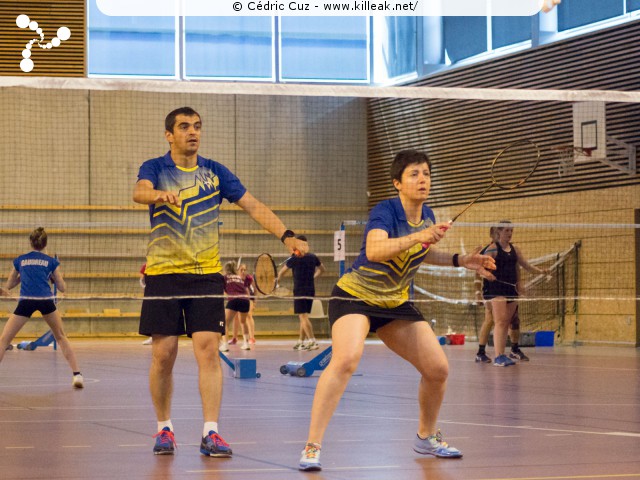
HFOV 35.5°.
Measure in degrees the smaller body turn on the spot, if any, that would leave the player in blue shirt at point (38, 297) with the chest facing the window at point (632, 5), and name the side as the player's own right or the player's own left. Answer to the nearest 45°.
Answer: approximately 45° to the player's own right

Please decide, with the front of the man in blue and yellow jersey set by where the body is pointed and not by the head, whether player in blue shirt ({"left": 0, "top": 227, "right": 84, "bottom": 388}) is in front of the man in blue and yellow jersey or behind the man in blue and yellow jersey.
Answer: behind

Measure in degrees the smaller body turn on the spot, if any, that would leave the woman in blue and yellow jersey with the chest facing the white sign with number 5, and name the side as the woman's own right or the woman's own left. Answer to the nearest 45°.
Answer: approximately 135° to the woman's own left

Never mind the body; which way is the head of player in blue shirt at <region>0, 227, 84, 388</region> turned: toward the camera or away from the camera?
away from the camera

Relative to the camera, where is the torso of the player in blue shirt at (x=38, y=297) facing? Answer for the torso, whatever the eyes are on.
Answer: away from the camera

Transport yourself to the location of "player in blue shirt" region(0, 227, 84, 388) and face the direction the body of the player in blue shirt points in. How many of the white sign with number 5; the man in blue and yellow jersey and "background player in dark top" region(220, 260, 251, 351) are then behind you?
1

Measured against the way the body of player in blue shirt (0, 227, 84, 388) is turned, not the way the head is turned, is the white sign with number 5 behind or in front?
in front

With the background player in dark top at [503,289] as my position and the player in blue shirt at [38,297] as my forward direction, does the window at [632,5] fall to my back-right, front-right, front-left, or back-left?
back-right

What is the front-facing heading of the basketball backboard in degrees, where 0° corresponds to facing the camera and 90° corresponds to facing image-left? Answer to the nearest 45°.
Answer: approximately 45°
